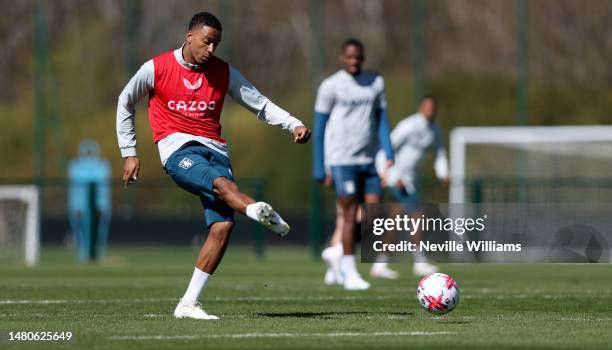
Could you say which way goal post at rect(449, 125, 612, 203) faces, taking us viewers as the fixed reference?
facing the viewer

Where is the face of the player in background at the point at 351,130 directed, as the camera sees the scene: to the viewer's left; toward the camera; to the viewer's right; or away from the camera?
toward the camera

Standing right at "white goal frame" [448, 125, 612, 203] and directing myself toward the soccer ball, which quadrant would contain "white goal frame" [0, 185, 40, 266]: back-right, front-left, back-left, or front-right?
front-right

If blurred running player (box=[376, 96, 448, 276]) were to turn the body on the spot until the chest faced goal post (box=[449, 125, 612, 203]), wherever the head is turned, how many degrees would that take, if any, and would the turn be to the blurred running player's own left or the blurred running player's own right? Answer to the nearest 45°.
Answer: approximately 135° to the blurred running player's own left

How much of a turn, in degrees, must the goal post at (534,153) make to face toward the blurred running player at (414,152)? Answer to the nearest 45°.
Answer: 0° — it already faces them

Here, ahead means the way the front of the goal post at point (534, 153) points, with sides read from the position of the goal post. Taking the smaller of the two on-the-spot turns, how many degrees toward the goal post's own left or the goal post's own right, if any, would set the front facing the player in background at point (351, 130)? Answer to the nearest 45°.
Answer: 0° — it already faces them

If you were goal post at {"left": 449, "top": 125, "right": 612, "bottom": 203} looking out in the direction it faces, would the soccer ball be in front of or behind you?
in front

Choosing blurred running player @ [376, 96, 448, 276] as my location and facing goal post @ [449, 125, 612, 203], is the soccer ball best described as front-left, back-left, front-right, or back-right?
back-right

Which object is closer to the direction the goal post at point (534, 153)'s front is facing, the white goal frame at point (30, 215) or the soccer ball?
the soccer ball

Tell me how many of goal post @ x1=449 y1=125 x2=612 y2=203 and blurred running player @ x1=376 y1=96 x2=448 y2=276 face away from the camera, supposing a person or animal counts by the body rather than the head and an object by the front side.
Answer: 0

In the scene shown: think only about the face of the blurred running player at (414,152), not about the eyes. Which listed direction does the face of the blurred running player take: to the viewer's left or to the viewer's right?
to the viewer's left
